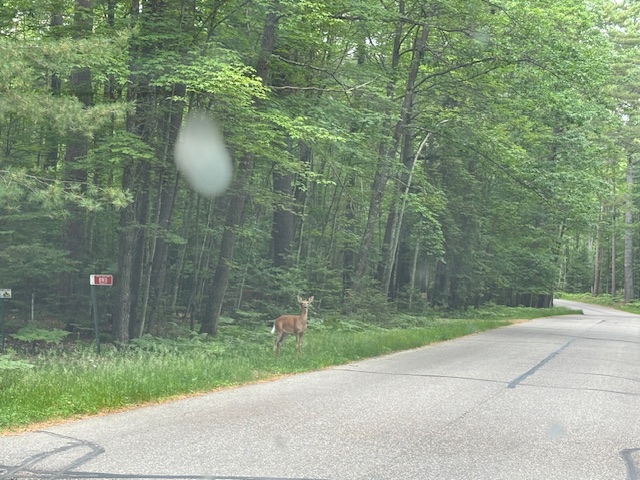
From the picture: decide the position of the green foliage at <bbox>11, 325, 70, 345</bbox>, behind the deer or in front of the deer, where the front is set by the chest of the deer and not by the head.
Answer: behind

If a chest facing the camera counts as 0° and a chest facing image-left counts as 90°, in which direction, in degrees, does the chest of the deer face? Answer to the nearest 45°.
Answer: approximately 270°

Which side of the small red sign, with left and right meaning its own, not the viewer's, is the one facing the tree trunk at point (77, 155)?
back

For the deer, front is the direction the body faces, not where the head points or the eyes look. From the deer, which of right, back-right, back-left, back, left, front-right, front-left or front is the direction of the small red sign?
back

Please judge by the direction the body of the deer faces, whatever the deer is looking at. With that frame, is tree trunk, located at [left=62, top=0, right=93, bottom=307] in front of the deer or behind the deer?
behind

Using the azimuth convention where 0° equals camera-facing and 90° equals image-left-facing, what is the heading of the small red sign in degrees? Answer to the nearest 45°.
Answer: approximately 0°

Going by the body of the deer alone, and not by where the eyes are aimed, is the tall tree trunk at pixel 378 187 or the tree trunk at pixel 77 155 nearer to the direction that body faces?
the tall tree trunk
